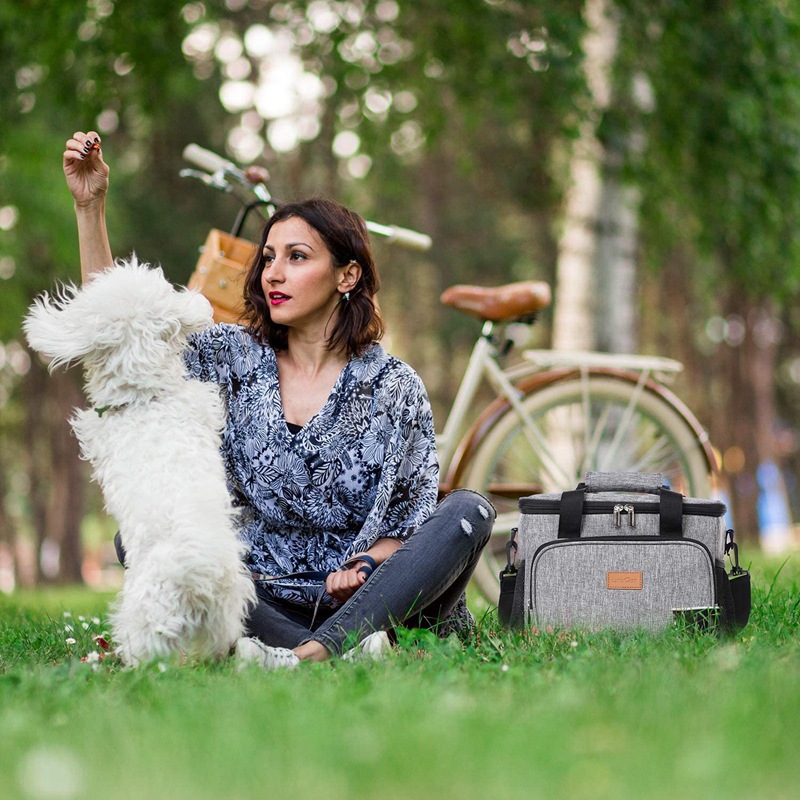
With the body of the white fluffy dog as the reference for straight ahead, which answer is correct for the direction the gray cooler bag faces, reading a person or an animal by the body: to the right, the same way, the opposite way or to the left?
the opposite way

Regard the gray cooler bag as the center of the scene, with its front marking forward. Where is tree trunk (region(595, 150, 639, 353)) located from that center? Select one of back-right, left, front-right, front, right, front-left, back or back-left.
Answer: back

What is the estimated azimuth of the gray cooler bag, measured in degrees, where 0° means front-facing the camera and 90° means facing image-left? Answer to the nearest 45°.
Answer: approximately 0°

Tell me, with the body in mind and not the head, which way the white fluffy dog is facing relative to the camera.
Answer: away from the camera

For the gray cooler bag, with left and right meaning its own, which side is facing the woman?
right

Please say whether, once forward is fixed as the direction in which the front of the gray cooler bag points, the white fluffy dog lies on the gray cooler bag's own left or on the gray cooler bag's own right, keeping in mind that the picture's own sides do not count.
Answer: on the gray cooler bag's own right

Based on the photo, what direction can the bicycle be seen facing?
to the viewer's left

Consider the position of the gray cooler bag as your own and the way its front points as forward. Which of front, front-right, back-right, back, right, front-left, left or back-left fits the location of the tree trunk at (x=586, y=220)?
back
